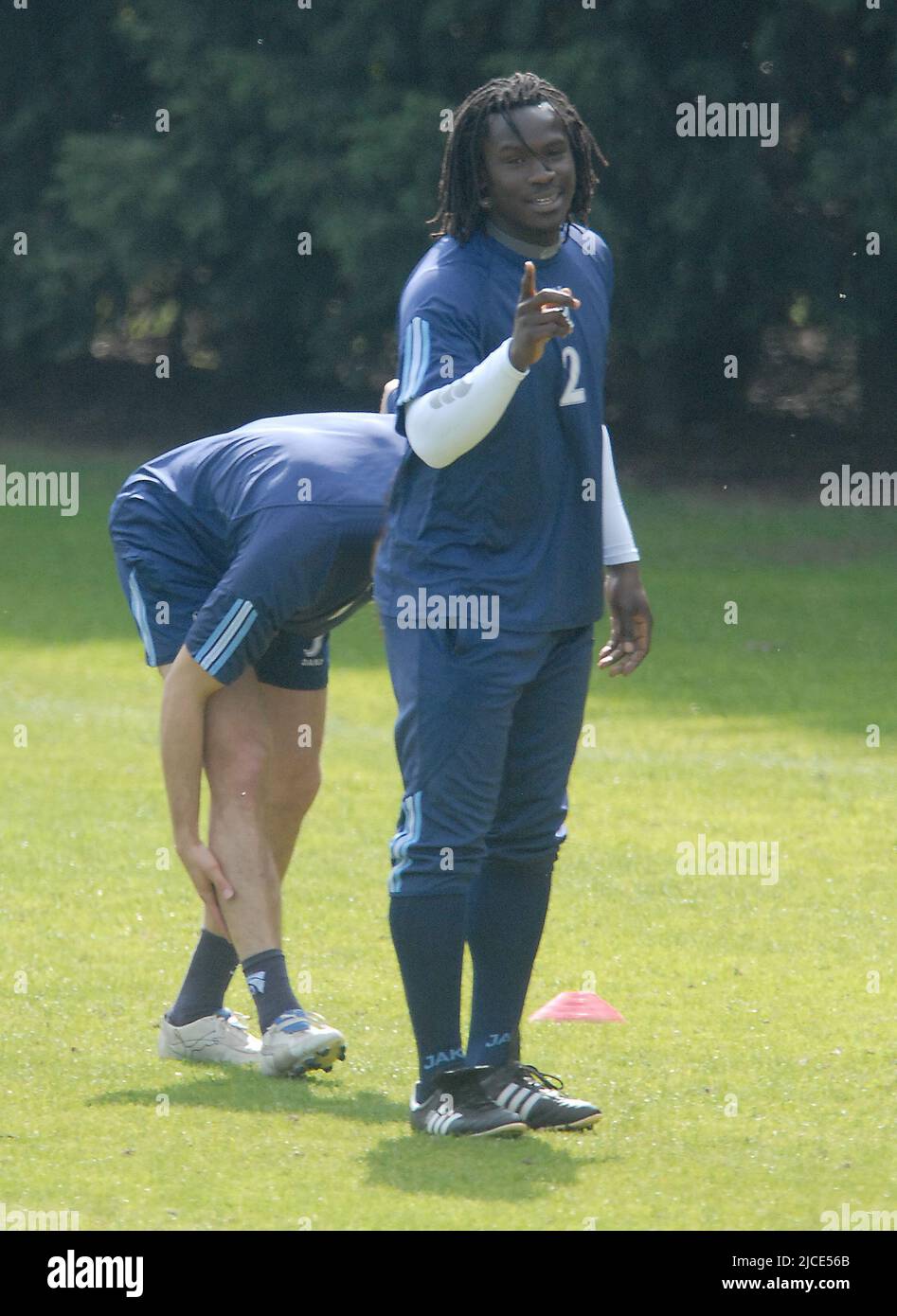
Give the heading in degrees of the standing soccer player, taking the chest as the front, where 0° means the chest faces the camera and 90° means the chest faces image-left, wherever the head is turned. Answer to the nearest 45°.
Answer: approximately 315°

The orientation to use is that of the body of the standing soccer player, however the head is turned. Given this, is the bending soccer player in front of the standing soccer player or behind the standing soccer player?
behind

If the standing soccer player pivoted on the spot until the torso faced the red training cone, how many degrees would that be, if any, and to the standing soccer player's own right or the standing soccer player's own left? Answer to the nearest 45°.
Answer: approximately 135° to the standing soccer player's own left
